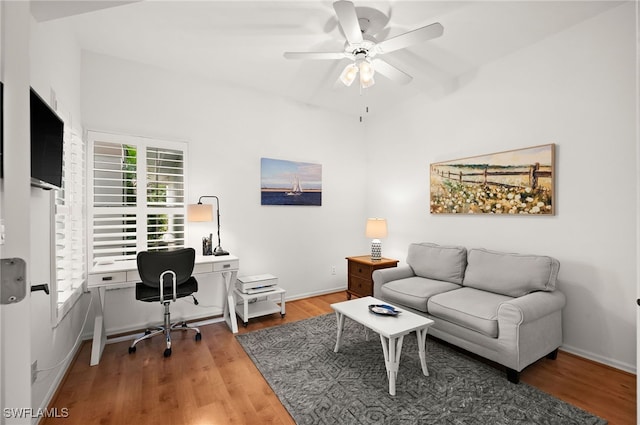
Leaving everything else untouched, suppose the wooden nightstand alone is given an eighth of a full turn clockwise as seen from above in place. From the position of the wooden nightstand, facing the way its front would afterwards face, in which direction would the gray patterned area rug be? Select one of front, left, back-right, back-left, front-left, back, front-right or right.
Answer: left

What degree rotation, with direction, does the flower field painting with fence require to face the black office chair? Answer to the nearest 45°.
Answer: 0° — it already faces it

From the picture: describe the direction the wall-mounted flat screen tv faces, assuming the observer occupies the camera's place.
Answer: facing to the right of the viewer

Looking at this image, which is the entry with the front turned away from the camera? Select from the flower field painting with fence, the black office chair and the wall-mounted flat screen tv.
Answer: the black office chair

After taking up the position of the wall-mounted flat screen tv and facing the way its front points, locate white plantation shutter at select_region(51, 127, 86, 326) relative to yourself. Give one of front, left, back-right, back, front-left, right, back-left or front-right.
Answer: left

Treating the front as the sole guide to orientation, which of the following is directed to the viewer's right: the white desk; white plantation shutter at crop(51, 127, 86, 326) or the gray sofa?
the white plantation shutter

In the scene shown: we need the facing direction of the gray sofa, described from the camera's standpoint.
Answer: facing the viewer and to the left of the viewer

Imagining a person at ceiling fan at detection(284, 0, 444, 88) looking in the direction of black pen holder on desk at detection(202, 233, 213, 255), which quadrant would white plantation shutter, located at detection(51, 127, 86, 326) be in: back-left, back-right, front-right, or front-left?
front-left

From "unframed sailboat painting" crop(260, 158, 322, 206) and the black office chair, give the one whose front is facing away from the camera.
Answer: the black office chair

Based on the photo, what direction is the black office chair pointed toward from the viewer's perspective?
away from the camera

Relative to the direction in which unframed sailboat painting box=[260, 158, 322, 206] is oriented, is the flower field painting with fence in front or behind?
in front

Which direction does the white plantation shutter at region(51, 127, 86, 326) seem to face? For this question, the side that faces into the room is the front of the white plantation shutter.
to the viewer's right

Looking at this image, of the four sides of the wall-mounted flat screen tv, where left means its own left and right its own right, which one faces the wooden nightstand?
front

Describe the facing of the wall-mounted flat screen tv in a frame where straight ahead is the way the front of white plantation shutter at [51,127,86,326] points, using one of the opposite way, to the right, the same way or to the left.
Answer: the same way

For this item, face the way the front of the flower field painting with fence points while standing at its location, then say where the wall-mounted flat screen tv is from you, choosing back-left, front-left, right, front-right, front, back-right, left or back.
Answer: front

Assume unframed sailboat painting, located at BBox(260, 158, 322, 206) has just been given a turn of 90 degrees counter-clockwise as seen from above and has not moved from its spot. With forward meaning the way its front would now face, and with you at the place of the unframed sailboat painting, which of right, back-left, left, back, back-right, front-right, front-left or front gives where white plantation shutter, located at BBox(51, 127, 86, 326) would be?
back
